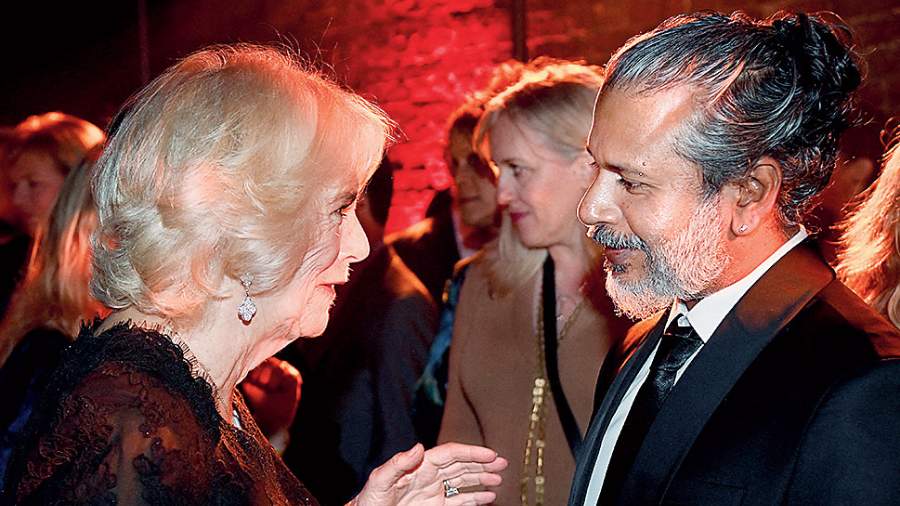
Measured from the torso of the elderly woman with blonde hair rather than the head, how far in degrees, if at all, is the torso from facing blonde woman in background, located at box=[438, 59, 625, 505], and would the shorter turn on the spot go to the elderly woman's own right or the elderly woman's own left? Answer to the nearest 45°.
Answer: approximately 45° to the elderly woman's own left

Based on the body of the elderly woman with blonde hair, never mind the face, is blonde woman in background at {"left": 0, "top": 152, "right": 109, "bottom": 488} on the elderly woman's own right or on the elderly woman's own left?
on the elderly woman's own left

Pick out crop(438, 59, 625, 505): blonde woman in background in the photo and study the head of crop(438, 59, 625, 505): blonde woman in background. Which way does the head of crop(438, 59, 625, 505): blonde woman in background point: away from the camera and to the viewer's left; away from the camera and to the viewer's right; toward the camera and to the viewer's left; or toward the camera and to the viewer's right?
toward the camera and to the viewer's left

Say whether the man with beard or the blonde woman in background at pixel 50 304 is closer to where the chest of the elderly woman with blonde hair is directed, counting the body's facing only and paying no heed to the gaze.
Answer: the man with beard

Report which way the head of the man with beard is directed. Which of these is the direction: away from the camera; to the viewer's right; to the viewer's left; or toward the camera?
to the viewer's left

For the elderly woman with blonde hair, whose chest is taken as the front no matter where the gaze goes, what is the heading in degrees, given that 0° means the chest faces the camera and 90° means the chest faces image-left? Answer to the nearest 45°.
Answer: approximately 270°

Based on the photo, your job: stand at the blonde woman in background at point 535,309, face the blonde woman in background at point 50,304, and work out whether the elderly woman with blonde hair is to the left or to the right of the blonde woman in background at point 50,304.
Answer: left

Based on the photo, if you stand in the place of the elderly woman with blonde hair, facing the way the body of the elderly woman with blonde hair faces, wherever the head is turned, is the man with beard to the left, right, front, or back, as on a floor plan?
front
